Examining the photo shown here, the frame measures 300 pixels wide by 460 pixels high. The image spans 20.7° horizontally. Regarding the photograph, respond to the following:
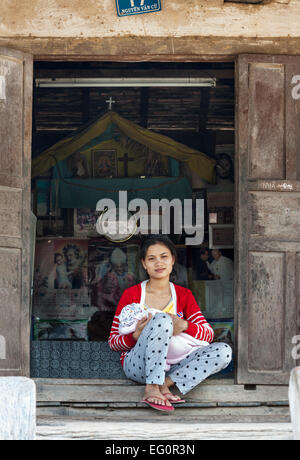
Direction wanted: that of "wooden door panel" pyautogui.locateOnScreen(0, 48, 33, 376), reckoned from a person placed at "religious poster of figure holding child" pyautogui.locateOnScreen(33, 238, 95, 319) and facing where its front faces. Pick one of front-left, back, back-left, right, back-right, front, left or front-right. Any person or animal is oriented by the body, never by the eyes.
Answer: front

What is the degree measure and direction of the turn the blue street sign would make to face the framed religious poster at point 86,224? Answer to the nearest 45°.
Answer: approximately 180°

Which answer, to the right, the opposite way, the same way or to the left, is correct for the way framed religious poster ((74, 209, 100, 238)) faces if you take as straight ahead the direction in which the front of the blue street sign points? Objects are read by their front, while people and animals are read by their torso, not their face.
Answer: the same way

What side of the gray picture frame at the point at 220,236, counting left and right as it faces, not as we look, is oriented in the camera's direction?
front

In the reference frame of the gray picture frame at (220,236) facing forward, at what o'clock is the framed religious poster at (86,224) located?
The framed religious poster is roughly at 3 o'clock from the gray picture frame.

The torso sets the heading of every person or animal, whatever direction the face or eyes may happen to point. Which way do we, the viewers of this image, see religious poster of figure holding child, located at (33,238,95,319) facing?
facing the viewer

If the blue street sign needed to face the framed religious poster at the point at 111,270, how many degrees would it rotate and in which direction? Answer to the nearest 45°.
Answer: approximately 180°

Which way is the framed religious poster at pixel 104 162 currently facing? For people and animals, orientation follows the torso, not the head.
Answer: toward the camera

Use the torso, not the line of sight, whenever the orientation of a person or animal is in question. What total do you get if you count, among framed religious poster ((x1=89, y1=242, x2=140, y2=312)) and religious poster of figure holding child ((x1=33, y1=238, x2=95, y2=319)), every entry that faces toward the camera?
2

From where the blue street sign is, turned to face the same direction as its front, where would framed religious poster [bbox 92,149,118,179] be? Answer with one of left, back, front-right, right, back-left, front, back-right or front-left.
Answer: back
